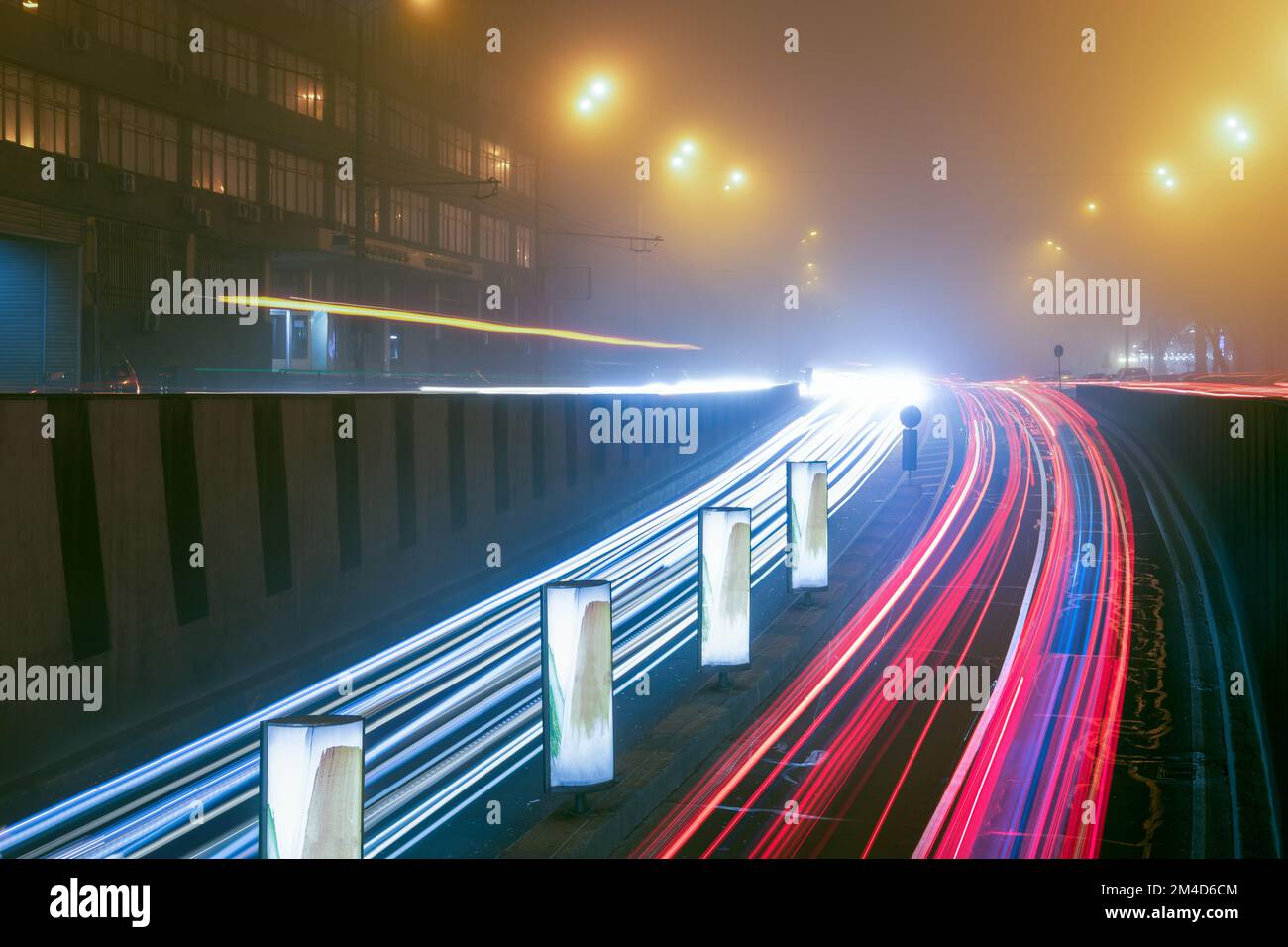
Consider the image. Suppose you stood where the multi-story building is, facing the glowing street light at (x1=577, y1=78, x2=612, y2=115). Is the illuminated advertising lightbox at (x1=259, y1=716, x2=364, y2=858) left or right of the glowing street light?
right

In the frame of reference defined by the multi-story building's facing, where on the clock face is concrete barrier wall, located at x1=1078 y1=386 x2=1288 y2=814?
The concrete barrier wall is roughly at 1 o'clock from the multi-story building.

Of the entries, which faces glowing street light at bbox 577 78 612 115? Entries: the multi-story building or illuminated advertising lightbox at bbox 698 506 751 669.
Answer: the multi-story building

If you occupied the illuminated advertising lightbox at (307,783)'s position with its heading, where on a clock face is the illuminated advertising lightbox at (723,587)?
the illuminated advertising lightbox at (723,587) is roughly at 7 o'clock from the illuminated advertising lightbox at (307,783).

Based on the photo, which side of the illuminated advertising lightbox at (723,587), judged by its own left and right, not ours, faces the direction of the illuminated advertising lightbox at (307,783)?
front

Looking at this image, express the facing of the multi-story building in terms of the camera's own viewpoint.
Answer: facing the viewer and to the right of the viewer

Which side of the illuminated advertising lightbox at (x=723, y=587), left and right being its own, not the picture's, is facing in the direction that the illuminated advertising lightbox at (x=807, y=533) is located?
back

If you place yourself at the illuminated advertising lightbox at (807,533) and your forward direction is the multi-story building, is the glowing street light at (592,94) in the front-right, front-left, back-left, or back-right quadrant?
front-right

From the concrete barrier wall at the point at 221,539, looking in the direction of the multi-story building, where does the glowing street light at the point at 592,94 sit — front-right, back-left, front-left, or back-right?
front-right

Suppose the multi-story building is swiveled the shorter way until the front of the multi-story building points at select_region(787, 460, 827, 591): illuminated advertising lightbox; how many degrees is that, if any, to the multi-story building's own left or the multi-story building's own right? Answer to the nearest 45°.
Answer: approximately 45° to the multi-story building's own right

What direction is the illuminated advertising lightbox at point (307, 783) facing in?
toward the camera

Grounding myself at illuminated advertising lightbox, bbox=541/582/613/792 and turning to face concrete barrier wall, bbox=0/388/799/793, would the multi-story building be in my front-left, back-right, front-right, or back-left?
front-right

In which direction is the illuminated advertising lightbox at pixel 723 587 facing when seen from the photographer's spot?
facing the viewer

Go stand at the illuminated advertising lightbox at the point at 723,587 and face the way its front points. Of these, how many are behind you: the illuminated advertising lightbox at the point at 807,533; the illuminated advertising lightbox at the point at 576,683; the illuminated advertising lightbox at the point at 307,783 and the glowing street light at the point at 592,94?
2

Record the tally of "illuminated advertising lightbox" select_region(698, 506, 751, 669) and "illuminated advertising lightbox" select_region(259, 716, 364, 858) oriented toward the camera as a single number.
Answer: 2
